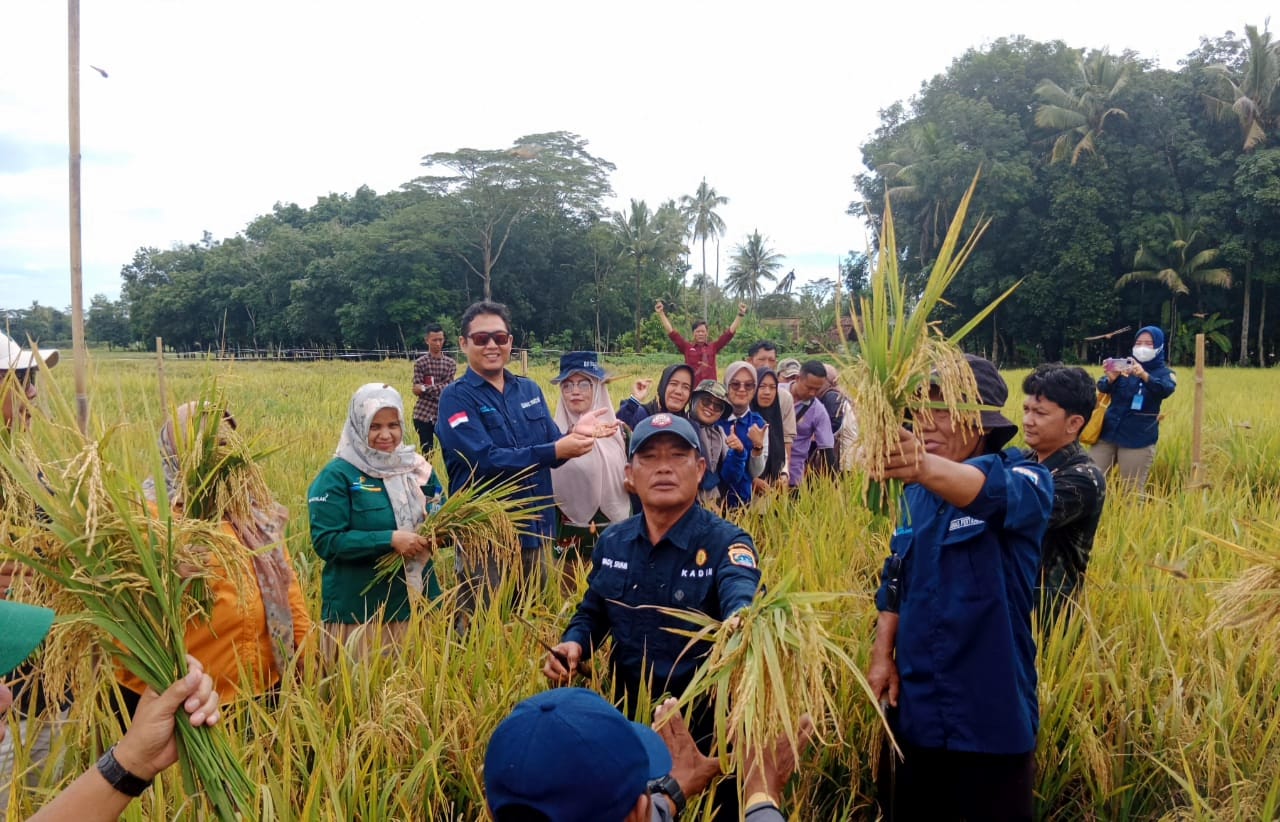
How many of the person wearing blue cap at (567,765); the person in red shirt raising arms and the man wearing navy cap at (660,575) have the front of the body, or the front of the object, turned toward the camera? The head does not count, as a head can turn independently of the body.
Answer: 2

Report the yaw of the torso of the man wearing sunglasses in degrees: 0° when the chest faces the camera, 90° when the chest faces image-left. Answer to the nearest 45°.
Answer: approximately 315°

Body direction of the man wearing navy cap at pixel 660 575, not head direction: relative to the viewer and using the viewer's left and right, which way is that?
facing the viewer

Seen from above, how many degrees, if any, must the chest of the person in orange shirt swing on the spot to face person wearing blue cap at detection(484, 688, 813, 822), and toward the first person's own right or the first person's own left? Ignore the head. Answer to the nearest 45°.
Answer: approximately 45° to the first person's own left

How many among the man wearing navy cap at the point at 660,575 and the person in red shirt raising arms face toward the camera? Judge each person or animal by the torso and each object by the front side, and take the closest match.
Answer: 2

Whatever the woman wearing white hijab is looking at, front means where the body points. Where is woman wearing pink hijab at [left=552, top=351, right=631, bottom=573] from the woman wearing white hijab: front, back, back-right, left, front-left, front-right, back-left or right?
left

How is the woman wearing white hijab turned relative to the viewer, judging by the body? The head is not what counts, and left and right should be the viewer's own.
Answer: facing the viewer and to the right of the viewer

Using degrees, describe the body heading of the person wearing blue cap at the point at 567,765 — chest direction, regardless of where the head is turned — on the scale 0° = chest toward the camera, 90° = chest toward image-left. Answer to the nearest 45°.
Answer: approximately 225°

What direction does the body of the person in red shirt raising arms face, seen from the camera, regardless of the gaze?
toward the camera

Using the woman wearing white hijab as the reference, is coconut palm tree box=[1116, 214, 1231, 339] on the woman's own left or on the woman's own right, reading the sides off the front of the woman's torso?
on the woman's own left
